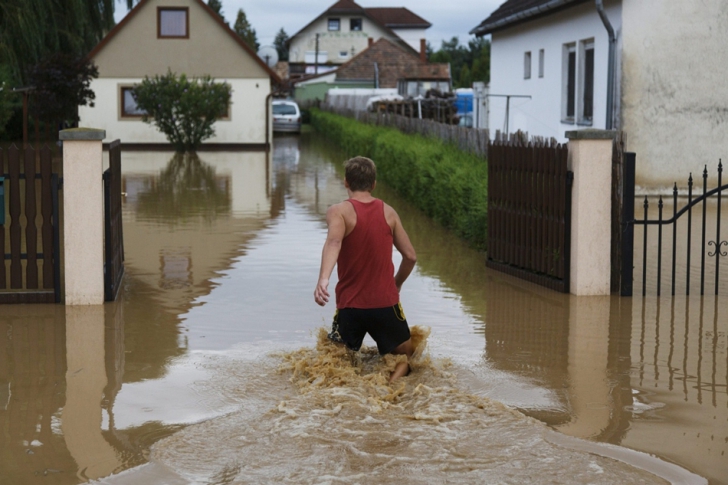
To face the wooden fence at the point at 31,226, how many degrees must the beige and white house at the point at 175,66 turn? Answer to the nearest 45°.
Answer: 0° — it already faces it

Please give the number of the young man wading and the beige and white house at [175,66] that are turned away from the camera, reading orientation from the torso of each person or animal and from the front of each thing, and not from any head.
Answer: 1

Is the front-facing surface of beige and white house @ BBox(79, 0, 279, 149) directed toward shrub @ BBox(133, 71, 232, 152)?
yes

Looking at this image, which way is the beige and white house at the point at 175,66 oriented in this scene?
toward the camera

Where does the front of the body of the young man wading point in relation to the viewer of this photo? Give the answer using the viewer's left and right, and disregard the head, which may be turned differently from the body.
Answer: facing away from the viewer

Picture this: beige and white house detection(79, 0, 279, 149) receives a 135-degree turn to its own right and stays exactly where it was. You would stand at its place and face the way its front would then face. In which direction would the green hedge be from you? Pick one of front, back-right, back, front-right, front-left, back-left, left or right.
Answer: back-left

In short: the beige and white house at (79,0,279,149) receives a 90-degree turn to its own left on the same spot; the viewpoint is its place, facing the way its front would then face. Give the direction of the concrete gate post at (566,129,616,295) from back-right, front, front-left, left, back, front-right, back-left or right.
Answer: right

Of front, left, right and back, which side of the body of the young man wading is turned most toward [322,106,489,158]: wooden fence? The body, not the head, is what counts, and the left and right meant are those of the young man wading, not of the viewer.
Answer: front

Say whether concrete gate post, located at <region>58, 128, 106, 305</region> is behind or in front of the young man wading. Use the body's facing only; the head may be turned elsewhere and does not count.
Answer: in front

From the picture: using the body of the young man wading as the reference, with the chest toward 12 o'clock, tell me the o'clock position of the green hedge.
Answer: The green hedge is roughly at 12 o'clock from the young man wading.

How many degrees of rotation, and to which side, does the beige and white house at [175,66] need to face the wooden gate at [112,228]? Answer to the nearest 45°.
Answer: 0° — it already faces it

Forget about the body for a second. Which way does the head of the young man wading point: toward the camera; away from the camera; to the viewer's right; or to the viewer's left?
away from the camera

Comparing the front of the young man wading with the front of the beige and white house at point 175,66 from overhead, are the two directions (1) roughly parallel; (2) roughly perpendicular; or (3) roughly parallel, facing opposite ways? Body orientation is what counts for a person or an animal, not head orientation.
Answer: roughly parallel, facing opposite ways

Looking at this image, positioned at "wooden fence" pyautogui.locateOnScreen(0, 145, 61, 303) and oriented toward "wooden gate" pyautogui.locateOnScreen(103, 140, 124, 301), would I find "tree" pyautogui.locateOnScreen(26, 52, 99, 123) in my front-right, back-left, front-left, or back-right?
front-left

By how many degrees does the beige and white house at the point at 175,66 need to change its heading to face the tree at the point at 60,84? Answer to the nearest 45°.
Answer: approximately 45° to its right

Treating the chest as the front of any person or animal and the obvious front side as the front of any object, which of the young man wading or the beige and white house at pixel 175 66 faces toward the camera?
the beige and white house

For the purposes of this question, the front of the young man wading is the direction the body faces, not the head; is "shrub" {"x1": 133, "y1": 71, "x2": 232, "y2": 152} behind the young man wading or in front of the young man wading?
in front
